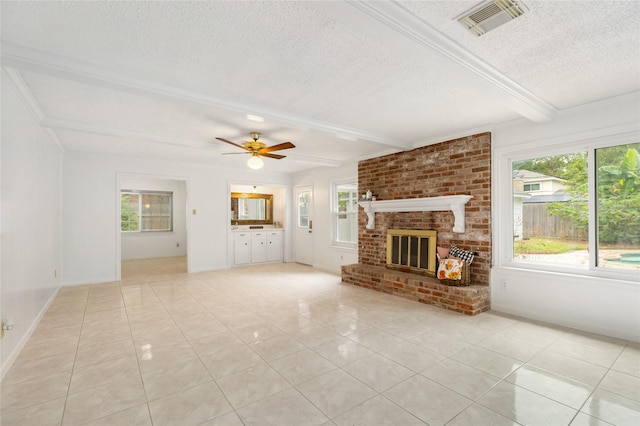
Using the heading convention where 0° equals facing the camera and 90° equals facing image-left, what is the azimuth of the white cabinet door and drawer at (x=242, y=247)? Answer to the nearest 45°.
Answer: approximately 0°

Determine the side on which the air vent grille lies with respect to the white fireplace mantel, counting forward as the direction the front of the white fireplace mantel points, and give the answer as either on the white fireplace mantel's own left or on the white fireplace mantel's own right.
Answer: on the white fireplace mantel's own left

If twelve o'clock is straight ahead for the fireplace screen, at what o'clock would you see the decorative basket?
The decorative basket is roughly at 9 o'clock from the fireplace screen.

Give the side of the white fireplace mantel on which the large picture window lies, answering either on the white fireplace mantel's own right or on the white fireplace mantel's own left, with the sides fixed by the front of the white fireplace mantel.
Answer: on the white fireplace mantel's own left

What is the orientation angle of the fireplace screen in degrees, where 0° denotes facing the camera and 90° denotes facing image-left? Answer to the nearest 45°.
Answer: approximately 45°

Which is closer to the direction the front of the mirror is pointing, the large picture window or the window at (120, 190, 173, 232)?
the large picture window

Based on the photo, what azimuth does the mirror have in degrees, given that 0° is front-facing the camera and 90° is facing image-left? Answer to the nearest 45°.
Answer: approximately 0°
